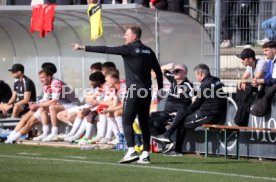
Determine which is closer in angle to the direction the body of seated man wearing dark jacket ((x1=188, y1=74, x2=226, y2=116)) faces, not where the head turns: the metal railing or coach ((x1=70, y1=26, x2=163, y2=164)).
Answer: the coach

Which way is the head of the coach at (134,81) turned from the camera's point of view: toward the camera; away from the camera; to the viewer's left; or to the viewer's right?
to the viewer's left

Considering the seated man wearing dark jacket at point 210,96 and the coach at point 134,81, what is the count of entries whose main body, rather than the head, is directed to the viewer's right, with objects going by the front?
0

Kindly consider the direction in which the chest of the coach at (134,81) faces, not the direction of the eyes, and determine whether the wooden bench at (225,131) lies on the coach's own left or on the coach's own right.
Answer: on the coach's own right

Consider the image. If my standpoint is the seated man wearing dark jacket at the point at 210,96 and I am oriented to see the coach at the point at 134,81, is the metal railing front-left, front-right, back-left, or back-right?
back-right
